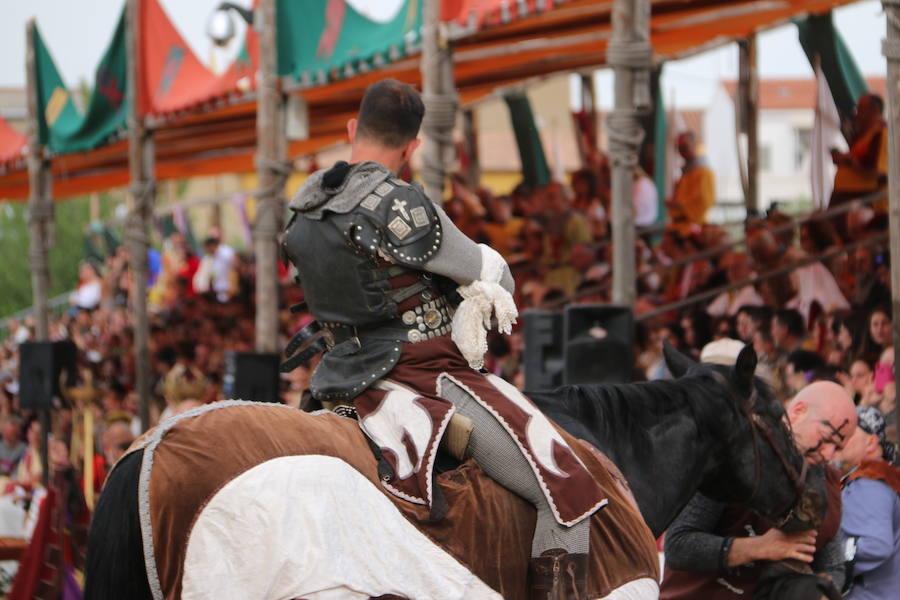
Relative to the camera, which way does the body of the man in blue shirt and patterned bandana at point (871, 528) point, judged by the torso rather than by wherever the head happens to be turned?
to the viewer's left

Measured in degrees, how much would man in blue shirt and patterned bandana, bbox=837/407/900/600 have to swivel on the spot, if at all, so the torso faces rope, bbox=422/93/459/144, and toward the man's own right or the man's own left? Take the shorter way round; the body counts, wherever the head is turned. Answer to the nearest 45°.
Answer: approximately 45° to the man's own right

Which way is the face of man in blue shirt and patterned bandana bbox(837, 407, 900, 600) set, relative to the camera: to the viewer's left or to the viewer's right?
to the viewer's left

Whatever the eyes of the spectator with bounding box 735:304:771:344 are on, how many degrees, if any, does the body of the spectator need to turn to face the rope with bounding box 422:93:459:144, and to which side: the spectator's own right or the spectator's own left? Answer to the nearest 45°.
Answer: approximately 45° to the spectator's own right

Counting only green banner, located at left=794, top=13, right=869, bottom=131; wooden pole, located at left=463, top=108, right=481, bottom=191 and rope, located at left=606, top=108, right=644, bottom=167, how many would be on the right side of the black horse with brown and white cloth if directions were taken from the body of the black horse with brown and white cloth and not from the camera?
0

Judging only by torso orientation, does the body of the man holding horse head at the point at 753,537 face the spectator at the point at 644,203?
no

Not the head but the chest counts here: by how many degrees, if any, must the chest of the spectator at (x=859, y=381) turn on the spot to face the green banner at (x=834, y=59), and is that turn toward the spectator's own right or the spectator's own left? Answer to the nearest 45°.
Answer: approximately 135° to the spectator's own right

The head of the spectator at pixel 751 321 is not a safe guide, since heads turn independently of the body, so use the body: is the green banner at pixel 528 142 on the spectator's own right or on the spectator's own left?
on the spectator's own right

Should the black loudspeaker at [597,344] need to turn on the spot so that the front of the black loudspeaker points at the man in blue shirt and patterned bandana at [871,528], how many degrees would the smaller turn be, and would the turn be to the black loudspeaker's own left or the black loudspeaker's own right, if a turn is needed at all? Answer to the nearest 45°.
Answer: approximately 45° to the black loudspeaker's own left

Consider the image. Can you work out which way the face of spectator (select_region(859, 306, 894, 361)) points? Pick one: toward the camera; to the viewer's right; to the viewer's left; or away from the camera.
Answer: toward the camera
